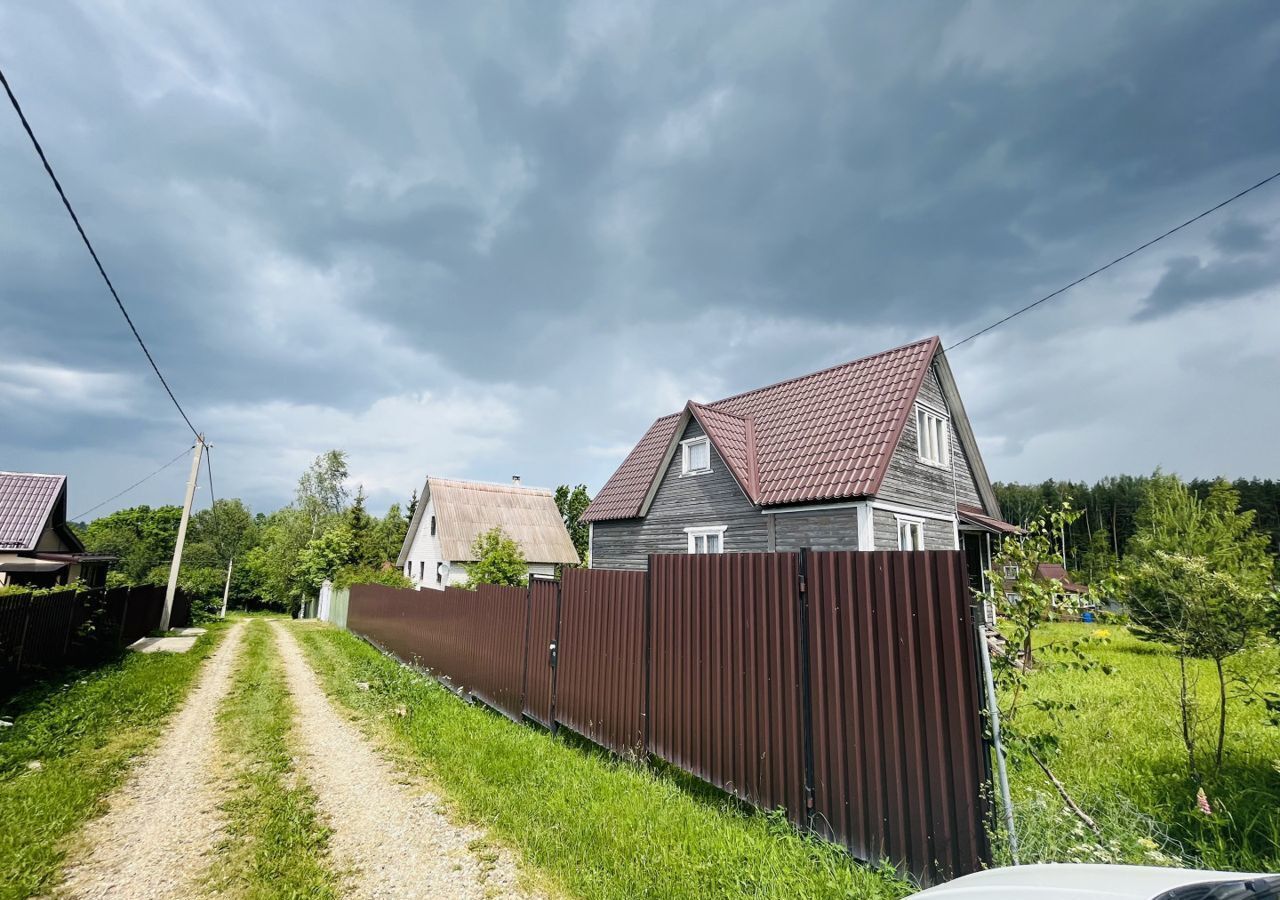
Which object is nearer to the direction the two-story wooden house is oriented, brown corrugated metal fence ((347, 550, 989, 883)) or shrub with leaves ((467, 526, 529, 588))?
the brown corrugated metal fence

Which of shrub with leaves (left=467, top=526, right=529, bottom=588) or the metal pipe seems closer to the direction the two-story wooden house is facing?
the metal pipe
